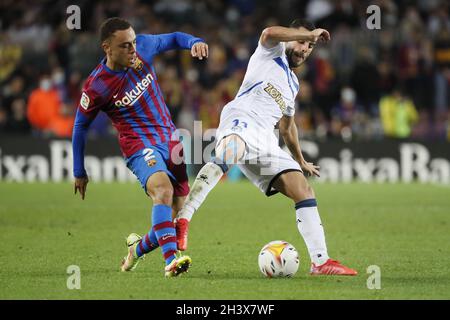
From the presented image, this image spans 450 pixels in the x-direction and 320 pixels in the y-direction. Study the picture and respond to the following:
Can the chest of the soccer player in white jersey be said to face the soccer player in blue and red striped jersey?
no
